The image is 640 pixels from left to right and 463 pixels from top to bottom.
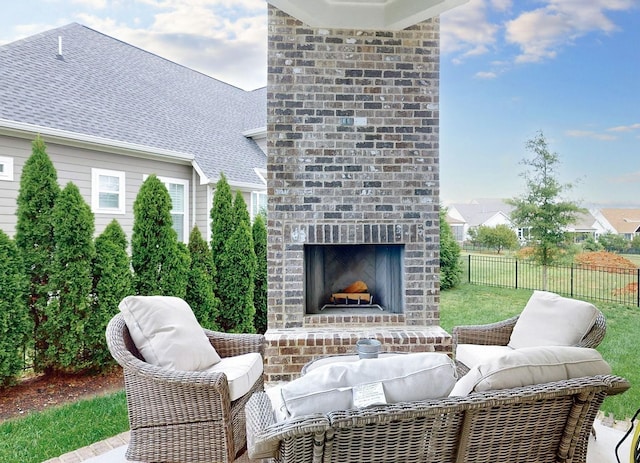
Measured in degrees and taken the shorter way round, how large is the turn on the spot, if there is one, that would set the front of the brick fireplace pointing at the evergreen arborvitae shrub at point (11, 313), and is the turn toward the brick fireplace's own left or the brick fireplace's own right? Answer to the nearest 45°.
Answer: approximately 90° to the brick fireplace's own right

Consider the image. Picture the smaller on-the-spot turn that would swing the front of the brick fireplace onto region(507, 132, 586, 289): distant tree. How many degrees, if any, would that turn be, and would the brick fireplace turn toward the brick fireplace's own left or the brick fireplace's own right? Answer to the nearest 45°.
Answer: approximately 135° to the brick fireplace's own left

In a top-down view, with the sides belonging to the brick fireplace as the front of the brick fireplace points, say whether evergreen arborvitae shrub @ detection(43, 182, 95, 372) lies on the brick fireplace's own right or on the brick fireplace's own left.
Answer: on the brick fireplace's own right

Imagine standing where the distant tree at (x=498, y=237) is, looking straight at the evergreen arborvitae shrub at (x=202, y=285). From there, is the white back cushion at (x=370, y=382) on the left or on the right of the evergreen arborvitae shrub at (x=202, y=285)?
left

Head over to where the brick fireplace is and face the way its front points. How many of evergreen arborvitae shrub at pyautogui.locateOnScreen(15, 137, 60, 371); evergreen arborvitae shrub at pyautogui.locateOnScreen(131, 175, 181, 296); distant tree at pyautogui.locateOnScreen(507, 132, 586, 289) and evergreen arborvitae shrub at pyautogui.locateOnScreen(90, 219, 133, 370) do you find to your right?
3

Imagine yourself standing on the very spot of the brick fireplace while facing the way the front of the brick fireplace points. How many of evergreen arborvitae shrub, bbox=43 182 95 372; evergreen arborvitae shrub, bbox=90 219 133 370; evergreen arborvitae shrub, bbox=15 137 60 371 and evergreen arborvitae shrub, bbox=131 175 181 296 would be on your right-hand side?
4

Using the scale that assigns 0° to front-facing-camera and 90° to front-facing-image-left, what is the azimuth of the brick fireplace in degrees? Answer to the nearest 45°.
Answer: approximately 0°

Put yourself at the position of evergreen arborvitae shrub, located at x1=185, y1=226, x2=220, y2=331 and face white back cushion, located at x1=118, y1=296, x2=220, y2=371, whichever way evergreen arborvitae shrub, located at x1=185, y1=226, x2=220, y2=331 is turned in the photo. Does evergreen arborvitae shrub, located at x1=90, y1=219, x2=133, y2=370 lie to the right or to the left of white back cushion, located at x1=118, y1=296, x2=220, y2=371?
right

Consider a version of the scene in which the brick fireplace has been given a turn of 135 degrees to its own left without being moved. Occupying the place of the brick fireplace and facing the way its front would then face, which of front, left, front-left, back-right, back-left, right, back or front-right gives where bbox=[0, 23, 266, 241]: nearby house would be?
left
